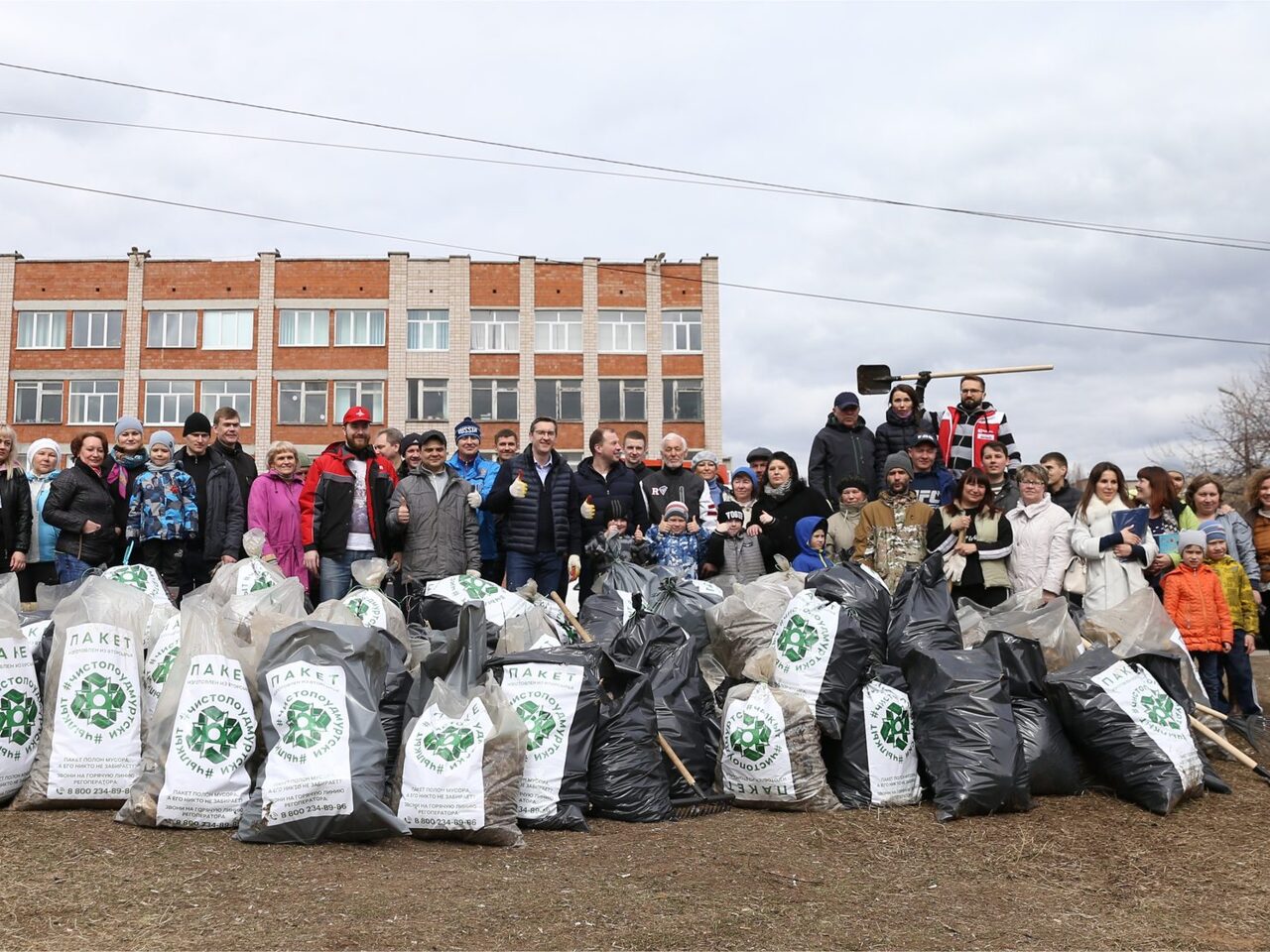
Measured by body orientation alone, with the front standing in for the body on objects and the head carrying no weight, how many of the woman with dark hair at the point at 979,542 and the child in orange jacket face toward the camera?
2

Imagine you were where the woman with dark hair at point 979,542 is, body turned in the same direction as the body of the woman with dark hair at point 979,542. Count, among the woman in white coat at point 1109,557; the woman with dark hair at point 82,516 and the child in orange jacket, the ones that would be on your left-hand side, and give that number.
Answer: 2

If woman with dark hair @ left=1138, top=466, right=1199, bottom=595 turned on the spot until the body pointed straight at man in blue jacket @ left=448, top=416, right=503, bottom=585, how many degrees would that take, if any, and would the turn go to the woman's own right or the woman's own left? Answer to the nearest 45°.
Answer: approximately 45° to the woman's own right

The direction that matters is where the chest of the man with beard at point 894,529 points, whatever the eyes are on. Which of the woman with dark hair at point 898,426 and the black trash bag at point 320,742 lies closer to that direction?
the black trash bag

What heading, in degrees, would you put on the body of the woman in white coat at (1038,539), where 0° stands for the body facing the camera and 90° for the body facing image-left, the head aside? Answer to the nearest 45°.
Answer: approximately 45°

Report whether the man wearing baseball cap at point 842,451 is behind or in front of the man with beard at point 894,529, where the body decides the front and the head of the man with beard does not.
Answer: behind

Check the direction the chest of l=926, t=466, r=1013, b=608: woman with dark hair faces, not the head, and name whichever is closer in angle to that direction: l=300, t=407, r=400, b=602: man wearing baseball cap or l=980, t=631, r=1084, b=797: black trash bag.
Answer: the black trash bag

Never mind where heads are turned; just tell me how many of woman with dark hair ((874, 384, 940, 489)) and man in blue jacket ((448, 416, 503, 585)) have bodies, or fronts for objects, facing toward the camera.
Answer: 2

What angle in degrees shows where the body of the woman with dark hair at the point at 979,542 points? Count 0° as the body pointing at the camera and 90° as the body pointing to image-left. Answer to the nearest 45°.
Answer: approximately 0°
